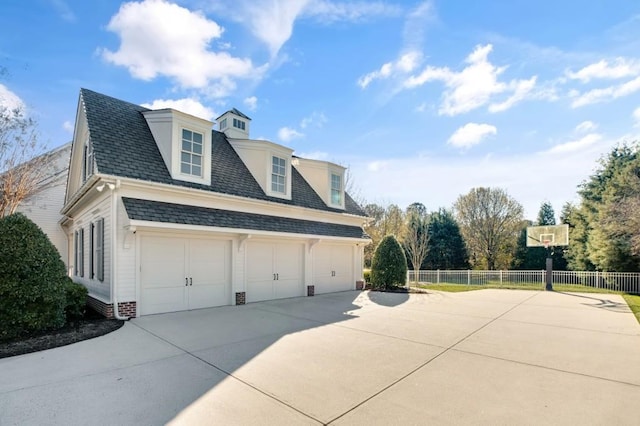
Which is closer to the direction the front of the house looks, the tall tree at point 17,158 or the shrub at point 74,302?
the shrub

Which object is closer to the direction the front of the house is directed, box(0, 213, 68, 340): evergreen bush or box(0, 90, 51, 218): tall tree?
the evergreen bush

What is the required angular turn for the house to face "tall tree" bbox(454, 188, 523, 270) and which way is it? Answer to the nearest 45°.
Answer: approximately 90° to its left

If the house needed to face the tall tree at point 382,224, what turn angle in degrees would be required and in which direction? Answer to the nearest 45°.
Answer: approximately 90° to its left

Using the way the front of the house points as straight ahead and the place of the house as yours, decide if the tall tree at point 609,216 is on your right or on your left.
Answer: on your left

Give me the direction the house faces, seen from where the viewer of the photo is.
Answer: facing the viewer and to the right of the viewer

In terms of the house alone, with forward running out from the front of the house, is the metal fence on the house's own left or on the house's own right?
on the house's own left

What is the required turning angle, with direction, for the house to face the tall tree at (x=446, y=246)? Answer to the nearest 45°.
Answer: approximately 90° to its left

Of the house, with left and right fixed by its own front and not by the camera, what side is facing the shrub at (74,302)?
right

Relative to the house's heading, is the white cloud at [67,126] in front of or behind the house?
behind

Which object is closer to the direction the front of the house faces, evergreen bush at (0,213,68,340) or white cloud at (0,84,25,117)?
the evergreen bush

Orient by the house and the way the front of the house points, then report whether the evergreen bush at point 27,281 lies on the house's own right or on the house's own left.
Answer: on the house's own right
